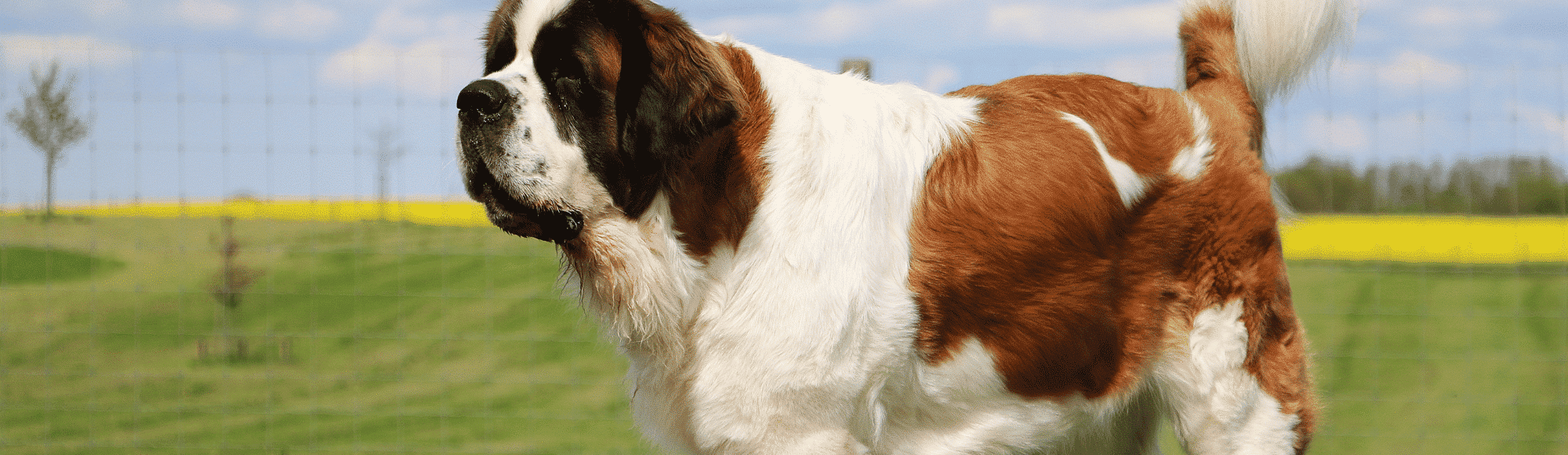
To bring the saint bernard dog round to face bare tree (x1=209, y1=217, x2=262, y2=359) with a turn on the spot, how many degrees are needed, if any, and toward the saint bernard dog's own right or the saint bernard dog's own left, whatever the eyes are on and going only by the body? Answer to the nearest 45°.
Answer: approximately 45° to the saint bernard dog's own right

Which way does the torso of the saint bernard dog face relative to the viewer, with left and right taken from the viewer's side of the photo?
facing to the left of the viewer
